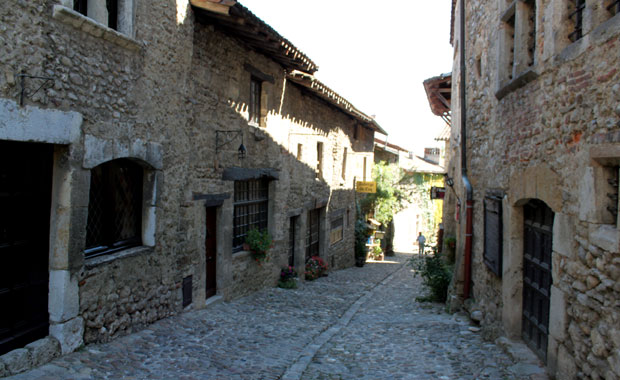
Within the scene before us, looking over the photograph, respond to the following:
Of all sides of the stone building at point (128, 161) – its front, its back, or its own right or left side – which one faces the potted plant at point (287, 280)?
left

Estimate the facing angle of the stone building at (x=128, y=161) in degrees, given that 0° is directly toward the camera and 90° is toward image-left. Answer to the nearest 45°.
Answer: approximately 315°

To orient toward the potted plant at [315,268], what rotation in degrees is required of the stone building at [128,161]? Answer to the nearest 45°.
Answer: approximately 90° to its left

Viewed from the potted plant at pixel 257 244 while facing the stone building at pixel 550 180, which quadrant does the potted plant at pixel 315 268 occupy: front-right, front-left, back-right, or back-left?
back-left

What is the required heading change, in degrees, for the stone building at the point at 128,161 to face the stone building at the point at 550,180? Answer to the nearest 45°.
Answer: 0° — it already faces it

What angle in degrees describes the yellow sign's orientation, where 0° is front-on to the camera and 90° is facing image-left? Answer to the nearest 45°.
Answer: approximately 0°

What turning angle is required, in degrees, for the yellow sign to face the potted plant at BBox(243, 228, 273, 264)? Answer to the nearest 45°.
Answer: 0° — it already faces it
